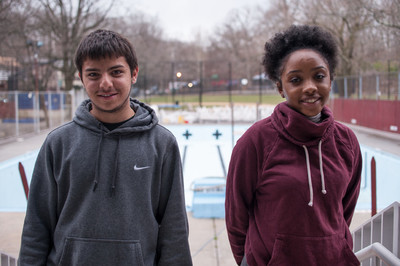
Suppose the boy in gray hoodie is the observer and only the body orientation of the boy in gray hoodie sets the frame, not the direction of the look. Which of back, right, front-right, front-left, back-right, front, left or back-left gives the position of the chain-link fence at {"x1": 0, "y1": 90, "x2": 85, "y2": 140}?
back

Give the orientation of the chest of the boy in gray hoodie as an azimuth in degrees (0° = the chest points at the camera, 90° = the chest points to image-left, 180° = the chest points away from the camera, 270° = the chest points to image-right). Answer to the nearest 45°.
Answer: approximately 0°

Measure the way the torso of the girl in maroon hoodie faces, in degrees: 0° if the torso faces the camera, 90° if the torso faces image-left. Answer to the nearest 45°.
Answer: approximately 315°

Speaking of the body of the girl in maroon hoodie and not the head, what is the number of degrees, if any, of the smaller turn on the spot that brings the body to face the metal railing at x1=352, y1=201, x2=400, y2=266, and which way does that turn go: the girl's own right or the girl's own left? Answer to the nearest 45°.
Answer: approximately 90° to the girl's own left
